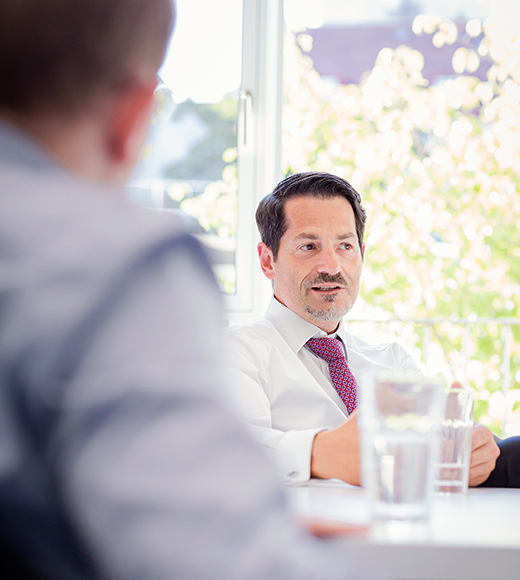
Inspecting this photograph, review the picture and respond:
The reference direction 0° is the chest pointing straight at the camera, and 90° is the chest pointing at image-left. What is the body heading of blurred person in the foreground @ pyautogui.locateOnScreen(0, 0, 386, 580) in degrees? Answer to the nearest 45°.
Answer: approximately 225°
